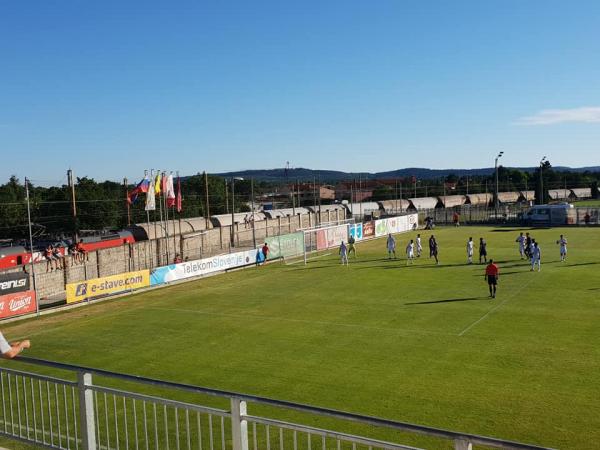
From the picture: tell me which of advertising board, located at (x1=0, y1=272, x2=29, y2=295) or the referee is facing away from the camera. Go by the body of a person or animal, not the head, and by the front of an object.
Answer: the referee

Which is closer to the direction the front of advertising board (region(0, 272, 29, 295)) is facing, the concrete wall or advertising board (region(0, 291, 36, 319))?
the advertising board

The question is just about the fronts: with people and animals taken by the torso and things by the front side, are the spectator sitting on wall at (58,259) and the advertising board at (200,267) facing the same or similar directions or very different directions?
same or similar directions

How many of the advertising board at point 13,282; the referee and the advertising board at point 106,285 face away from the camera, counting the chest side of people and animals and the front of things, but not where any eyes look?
1

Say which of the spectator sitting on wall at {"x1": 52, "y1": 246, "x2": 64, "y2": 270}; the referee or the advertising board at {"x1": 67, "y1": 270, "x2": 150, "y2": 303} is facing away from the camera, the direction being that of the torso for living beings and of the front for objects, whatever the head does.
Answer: the referee

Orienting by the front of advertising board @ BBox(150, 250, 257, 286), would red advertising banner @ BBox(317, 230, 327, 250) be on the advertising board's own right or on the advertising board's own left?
on the advertising board's own left

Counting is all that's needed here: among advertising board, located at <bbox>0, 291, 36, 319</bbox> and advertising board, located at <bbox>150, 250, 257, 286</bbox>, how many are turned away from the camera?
0

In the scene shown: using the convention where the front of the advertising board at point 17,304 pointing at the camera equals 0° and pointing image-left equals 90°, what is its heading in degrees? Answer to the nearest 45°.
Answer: approximately 315°

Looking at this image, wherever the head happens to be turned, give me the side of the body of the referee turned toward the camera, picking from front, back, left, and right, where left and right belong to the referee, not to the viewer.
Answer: back

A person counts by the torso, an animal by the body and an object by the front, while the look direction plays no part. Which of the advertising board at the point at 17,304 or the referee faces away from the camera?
the referee

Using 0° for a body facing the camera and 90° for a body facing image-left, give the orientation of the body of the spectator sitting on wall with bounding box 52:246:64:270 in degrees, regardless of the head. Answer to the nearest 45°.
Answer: approximately 315°

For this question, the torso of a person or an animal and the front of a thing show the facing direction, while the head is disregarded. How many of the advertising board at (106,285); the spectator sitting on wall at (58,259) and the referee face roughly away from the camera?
1

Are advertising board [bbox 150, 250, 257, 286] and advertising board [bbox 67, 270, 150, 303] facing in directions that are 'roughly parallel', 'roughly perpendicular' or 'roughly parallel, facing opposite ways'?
roughly parallel

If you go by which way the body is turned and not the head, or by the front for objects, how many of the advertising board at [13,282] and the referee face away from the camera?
1

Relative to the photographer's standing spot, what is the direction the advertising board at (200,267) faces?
facing the viewer and to the right of the viewer

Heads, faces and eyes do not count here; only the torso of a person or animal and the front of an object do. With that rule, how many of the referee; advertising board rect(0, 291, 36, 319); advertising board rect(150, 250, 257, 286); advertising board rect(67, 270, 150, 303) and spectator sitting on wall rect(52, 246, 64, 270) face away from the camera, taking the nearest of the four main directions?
1

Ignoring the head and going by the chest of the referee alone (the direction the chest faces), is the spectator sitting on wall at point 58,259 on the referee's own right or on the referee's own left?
on the referee's own left

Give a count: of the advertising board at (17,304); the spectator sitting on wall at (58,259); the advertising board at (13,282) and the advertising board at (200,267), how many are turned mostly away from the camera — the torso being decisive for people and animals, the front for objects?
0
